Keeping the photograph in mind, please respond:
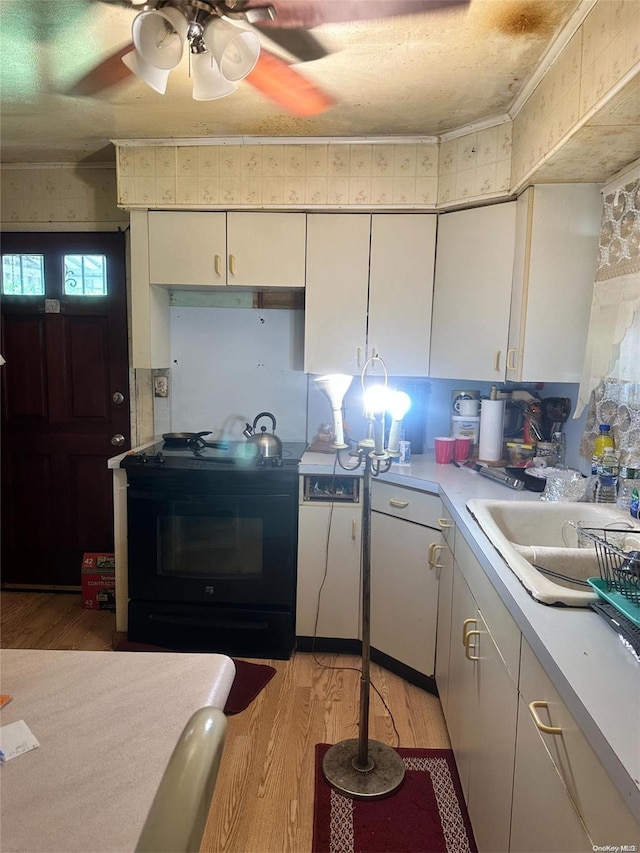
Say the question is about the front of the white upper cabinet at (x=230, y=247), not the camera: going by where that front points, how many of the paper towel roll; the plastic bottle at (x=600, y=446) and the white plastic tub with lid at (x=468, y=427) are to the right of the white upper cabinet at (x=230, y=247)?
0

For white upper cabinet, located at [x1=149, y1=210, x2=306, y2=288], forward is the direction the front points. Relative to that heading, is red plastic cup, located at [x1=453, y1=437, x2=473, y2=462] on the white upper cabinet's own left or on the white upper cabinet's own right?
on the white upper cabinet's own left

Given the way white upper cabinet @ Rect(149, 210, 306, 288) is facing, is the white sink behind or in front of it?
in front

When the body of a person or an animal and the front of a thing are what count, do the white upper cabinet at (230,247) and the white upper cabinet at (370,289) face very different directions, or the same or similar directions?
same or similar directions

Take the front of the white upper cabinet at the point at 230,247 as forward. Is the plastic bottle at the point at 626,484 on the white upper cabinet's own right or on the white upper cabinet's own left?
on the white upper cabinet's own left

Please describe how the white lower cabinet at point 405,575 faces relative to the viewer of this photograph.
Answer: facing the viewer and to the left of the viewer

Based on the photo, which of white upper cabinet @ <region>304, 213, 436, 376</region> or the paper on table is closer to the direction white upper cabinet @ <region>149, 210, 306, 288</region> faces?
the paper on table

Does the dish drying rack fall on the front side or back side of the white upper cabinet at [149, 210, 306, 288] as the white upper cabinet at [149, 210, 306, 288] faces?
on the front side

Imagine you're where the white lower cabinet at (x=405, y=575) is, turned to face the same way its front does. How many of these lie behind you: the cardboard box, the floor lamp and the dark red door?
0

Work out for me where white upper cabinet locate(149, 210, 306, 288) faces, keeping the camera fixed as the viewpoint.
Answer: facing the viewer

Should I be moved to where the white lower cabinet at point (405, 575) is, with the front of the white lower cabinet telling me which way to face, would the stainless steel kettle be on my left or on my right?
on my right
